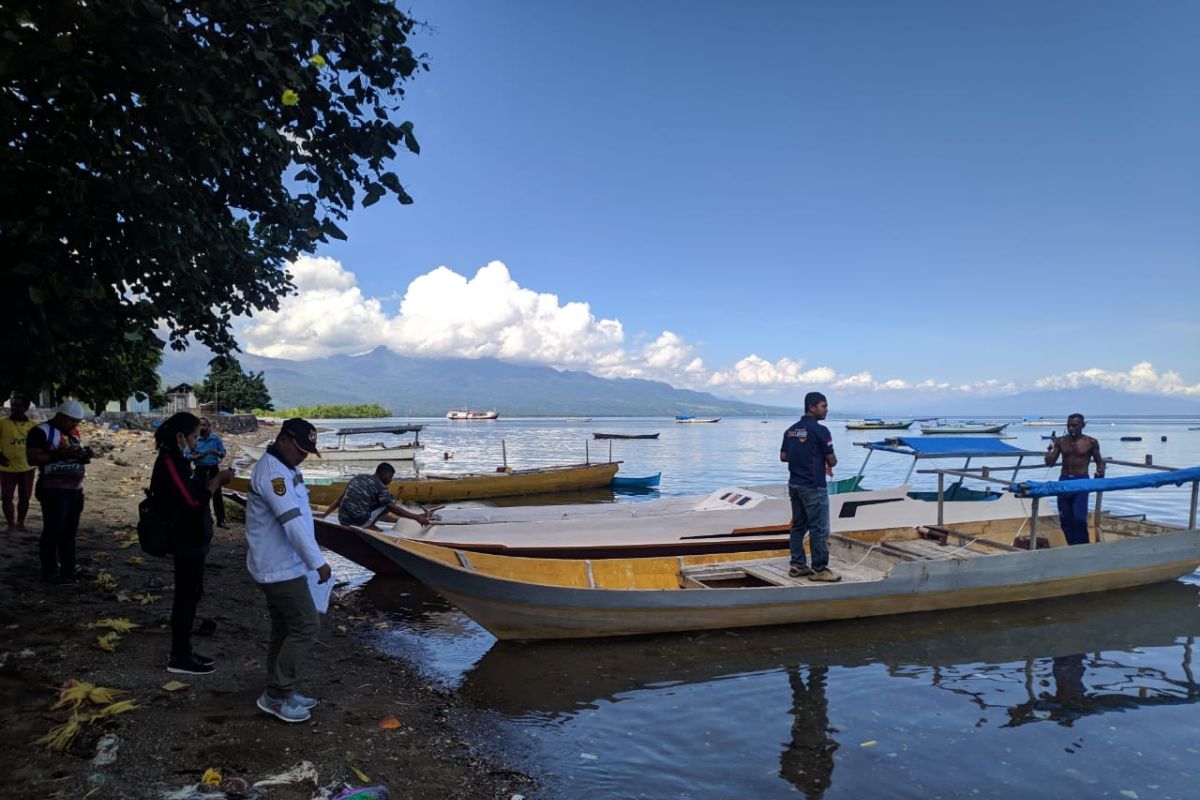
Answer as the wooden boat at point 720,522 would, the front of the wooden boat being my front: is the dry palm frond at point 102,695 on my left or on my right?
on my left

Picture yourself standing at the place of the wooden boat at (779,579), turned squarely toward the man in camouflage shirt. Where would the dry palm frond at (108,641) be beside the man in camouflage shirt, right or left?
left

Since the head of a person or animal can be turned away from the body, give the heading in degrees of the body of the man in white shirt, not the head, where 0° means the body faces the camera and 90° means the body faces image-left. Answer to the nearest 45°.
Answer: approximately 270°

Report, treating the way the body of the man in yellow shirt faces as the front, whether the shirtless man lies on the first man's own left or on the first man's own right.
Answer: on the first man's own left

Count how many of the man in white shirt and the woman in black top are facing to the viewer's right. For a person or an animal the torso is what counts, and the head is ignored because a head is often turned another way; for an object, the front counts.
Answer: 2

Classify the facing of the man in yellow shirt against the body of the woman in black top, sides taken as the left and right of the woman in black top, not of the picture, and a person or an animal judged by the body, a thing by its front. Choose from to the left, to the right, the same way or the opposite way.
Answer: to the right

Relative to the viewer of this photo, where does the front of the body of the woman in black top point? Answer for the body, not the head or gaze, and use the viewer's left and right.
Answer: facing to the right of the viewer

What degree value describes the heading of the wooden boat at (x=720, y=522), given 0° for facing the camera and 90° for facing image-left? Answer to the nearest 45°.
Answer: approximately 90°
